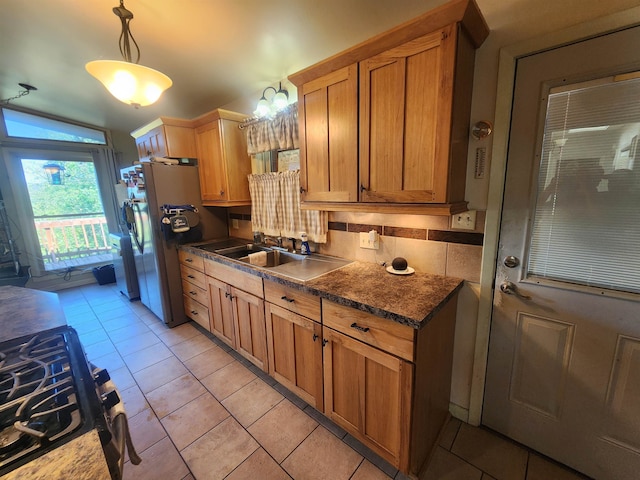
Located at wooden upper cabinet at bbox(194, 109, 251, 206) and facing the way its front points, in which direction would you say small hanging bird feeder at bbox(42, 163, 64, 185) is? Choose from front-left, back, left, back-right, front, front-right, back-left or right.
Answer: right

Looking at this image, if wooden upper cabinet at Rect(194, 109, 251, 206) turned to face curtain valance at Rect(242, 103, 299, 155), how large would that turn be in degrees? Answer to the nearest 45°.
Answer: approximately 90° to its left

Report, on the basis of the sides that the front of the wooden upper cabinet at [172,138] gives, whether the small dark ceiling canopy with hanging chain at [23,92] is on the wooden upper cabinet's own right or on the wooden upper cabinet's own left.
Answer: on the wooden upper cabinet's own right

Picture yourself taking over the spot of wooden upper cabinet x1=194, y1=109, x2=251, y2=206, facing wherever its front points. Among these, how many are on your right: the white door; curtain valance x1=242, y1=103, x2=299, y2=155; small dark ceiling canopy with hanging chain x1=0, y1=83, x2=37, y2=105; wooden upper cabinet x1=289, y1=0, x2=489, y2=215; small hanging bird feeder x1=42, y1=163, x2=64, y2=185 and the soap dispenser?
2

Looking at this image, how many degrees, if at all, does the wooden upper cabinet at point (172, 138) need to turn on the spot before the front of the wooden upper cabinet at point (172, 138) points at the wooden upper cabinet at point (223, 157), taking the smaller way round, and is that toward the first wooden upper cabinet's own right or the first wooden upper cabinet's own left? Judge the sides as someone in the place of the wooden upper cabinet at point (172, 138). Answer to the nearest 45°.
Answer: approximately 90° to the first wooden upper cabinet's own left

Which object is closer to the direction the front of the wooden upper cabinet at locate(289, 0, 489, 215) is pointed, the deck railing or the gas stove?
the gas stove

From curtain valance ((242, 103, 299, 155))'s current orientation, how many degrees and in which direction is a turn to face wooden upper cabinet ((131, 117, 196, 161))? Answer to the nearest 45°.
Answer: approximately 90° to its right

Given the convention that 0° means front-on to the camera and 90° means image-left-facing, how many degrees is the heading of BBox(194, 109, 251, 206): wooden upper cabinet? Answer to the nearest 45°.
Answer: approximately 45°

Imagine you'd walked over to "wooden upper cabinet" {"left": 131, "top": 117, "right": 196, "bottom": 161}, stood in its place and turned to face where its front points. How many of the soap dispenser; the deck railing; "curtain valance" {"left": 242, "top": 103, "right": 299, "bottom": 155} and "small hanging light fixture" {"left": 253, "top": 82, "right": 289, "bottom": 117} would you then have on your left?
3

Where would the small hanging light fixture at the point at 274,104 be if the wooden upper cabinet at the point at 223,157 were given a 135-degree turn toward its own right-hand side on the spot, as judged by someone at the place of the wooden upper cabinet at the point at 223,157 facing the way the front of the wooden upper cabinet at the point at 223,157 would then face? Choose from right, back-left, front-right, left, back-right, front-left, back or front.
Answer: back-right

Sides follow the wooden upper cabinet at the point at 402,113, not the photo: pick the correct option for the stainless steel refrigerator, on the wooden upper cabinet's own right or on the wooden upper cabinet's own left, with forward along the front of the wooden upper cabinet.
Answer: on the wooden upper cabinet's own right
